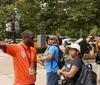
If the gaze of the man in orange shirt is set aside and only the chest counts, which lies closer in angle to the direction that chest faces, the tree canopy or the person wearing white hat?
the person wearing white hat

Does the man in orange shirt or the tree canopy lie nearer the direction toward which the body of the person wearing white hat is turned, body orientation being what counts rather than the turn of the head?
the man in orange shirt

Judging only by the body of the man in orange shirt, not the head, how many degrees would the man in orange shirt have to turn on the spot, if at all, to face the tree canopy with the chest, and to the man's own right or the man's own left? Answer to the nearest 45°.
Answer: approximately 135° to the man's own left

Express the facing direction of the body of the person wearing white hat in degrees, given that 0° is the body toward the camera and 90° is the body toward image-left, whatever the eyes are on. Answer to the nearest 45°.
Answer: approximately 45°

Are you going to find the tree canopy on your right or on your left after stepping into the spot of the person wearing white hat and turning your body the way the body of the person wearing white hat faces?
on your right

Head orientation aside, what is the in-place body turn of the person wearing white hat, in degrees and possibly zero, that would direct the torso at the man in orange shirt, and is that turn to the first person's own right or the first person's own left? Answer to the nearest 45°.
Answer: approximately 45° to the first person's own right

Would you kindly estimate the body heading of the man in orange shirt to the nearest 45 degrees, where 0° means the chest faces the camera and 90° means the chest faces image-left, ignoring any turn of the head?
approximately 315°
